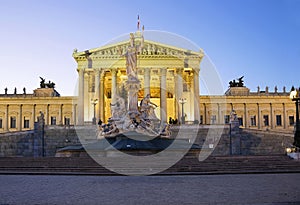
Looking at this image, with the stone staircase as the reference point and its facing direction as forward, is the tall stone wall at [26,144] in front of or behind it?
behind

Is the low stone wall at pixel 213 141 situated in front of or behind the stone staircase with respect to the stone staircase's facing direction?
behind

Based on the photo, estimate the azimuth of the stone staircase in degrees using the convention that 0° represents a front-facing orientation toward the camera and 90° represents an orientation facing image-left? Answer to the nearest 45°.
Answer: approximately 0°
